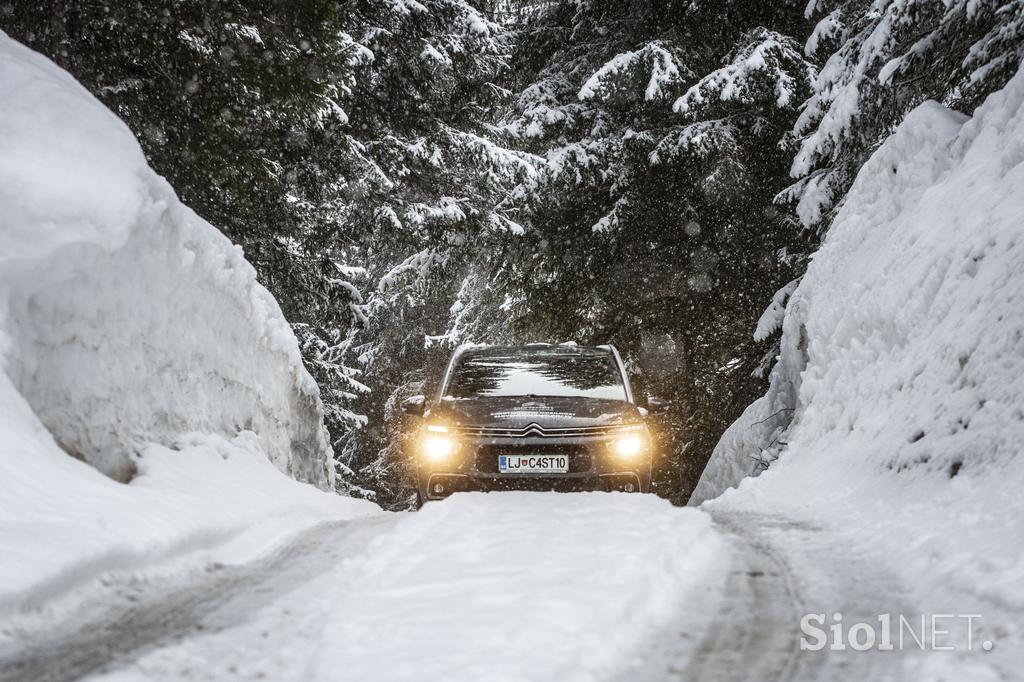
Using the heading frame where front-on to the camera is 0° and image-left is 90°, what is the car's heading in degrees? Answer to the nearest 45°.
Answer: approximately 0°
